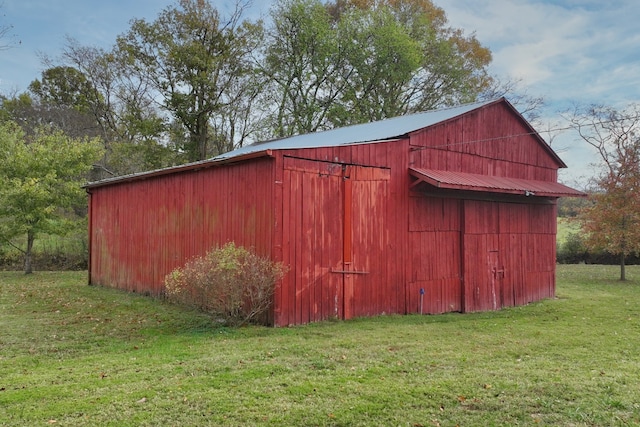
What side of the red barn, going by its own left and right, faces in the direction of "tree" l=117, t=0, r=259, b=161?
back

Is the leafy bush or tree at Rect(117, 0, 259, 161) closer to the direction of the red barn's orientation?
the leafy bush

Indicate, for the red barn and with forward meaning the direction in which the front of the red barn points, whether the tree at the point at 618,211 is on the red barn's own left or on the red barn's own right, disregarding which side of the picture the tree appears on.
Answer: on the red barn's own left

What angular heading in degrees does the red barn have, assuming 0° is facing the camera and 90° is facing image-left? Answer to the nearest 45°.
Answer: approximately 315°

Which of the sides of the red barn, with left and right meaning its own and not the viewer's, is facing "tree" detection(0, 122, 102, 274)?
back

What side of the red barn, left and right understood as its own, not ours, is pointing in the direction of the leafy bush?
right

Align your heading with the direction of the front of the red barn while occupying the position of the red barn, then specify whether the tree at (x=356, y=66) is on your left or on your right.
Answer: on your left

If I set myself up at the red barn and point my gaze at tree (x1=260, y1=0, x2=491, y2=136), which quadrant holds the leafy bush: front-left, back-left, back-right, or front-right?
back-left

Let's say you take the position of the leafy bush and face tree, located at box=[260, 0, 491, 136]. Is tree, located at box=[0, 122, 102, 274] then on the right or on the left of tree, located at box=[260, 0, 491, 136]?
left
